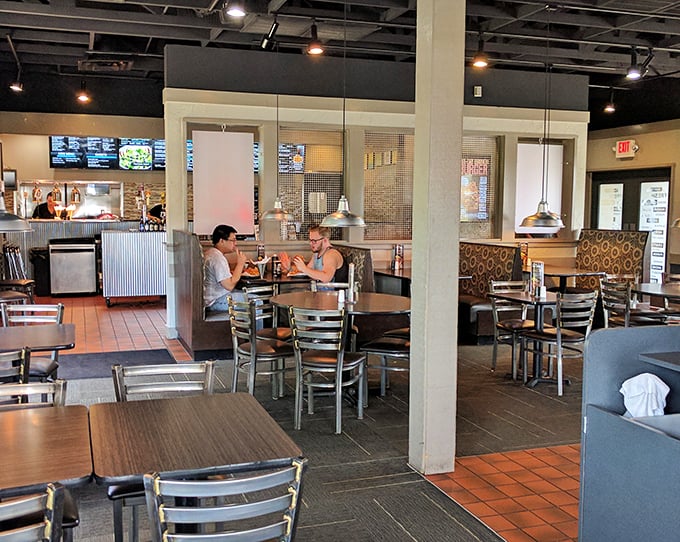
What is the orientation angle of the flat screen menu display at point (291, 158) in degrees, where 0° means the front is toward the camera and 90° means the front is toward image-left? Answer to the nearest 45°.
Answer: approximately 0°

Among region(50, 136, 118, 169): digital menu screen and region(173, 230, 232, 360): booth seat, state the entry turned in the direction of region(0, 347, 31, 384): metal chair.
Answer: the digital menu screen

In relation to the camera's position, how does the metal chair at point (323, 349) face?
facing away from the viewer and to the right of the viewer

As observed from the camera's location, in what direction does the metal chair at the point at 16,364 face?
facing away from the viewer

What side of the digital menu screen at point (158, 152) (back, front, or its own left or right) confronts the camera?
front

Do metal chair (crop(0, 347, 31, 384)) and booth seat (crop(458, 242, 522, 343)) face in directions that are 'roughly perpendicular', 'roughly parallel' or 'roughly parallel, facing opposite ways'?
roughly perpendicular

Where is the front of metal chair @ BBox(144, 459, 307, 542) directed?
away from the camera

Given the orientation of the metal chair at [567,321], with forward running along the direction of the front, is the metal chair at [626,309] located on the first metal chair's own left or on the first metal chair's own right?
on the first metal chair's own right

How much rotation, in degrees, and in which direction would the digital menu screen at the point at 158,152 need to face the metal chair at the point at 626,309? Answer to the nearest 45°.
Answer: approximately 45° to its left

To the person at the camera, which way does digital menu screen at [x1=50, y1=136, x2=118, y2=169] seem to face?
facing the viewer

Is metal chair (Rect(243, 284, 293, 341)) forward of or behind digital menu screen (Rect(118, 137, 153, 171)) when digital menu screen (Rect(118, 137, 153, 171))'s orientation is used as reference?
forward

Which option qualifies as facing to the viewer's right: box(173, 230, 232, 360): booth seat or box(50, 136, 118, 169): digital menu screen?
the booth seat

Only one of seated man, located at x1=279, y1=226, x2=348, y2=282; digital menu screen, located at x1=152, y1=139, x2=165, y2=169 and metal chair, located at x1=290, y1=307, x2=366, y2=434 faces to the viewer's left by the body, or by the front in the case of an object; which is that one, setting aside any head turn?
the seated man

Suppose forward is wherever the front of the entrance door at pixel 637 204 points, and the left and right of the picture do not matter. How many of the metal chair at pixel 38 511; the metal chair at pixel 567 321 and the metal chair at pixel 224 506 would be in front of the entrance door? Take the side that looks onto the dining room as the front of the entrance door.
3

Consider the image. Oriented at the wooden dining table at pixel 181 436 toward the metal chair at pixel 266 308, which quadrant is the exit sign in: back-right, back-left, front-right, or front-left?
front-right

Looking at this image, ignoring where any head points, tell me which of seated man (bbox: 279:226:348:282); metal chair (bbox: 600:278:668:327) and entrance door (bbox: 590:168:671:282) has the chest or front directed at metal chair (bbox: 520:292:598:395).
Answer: the entrance door

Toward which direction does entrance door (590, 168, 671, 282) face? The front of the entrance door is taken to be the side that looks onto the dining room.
toward the camera

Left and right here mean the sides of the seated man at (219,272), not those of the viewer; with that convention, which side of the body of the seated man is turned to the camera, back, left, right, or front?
right

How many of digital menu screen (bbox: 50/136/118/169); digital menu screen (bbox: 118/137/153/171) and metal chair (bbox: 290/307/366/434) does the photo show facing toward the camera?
2
